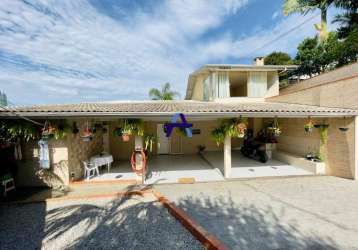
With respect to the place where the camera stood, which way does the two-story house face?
facing the viewer

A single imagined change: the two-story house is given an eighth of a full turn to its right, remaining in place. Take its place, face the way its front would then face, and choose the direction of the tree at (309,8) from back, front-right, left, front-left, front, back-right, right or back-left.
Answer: back

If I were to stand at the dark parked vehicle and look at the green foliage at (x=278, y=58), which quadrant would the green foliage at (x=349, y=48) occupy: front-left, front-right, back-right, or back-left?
front-right

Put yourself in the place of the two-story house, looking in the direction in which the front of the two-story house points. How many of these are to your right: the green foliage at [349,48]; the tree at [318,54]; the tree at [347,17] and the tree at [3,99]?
1

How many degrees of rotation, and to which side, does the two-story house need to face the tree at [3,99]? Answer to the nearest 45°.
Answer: approximately 90° to its right

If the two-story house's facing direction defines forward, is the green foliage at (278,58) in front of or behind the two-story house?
behind

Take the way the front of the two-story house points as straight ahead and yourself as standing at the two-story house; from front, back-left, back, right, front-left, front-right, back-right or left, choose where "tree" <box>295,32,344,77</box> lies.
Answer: back-left

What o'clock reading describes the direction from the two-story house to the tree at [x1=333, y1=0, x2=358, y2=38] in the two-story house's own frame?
The tree is roughly at 8 o'clock from the two-story house.

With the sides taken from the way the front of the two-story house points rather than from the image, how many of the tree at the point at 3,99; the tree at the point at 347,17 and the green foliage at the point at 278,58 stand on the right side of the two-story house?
1

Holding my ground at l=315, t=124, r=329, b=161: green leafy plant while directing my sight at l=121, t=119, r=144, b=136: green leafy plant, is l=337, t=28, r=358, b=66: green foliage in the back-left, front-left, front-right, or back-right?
back-right
